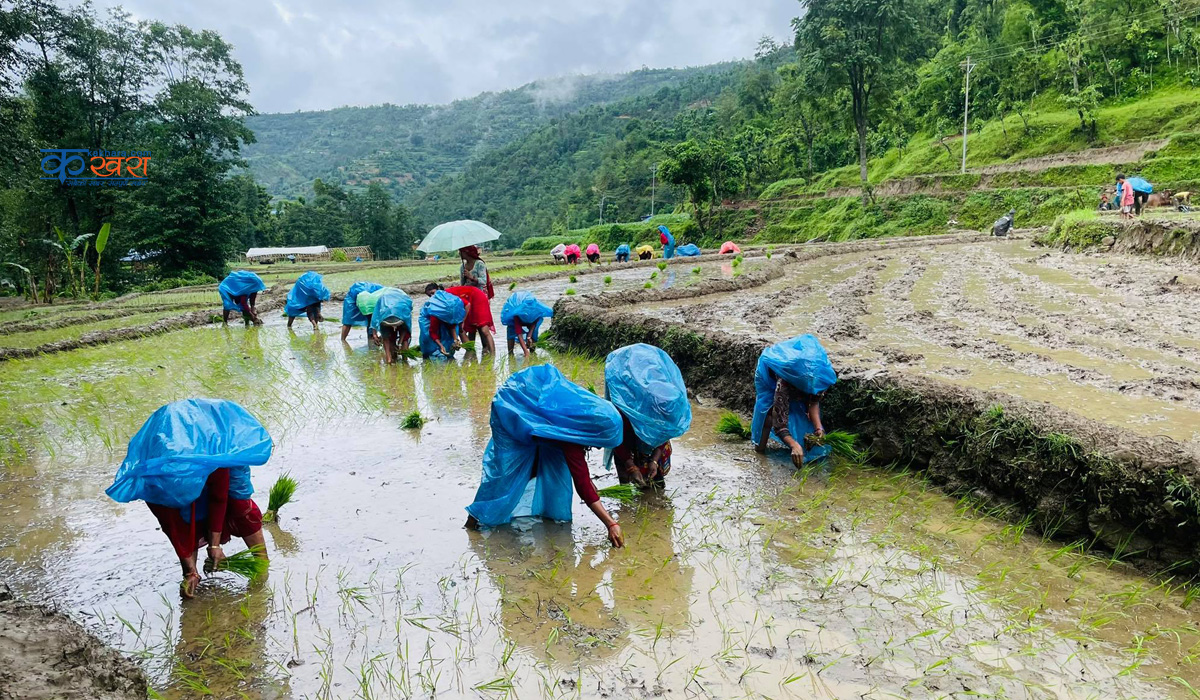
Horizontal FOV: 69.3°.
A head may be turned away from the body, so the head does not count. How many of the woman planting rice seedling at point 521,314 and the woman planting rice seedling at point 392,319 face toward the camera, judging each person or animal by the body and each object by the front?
2

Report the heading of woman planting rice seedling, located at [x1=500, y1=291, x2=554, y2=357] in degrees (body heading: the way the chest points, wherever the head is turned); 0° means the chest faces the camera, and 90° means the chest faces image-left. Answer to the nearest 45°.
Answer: approximately 0°

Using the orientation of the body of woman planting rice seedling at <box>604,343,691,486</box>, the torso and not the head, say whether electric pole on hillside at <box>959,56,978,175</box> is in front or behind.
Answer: behind

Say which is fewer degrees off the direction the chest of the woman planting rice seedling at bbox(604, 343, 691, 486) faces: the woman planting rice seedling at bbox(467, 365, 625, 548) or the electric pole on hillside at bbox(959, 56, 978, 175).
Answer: the woman planting rice seedling

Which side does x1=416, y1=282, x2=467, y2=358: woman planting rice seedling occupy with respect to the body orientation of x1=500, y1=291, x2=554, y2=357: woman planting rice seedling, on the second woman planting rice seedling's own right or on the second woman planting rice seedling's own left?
on the second woman planting rice seedling's own right

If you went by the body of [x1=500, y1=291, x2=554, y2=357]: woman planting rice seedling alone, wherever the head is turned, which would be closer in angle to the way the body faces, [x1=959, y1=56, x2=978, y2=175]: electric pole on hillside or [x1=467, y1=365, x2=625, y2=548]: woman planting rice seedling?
the woman planting rice seedling

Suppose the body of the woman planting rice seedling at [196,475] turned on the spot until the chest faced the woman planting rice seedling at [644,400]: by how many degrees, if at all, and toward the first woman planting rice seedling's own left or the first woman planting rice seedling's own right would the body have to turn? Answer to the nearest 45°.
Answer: approximately 135° to the first woman planting rice seedling's own left

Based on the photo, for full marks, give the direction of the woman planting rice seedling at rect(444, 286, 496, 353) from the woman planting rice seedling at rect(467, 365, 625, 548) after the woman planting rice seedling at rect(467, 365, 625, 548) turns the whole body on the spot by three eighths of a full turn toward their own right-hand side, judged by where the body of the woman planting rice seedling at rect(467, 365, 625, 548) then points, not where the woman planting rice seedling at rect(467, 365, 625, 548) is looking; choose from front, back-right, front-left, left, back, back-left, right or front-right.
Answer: back-right

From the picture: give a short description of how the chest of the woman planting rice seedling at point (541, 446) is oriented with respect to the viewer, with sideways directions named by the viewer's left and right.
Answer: facing to the right of the viewer
